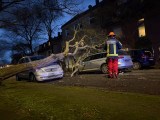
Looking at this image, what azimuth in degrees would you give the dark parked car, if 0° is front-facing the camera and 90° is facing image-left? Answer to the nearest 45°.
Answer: approximately 135°

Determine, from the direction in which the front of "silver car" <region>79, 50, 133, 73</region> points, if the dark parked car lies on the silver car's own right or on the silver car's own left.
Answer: on the silver car's own right

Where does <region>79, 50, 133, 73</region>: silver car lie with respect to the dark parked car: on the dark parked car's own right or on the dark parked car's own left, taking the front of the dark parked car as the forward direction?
on the dark parked car's own left

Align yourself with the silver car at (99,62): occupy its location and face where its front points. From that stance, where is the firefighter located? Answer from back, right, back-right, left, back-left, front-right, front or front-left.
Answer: back-left

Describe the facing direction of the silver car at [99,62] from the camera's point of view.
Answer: facing away from the viewer and to the left of the viewer
